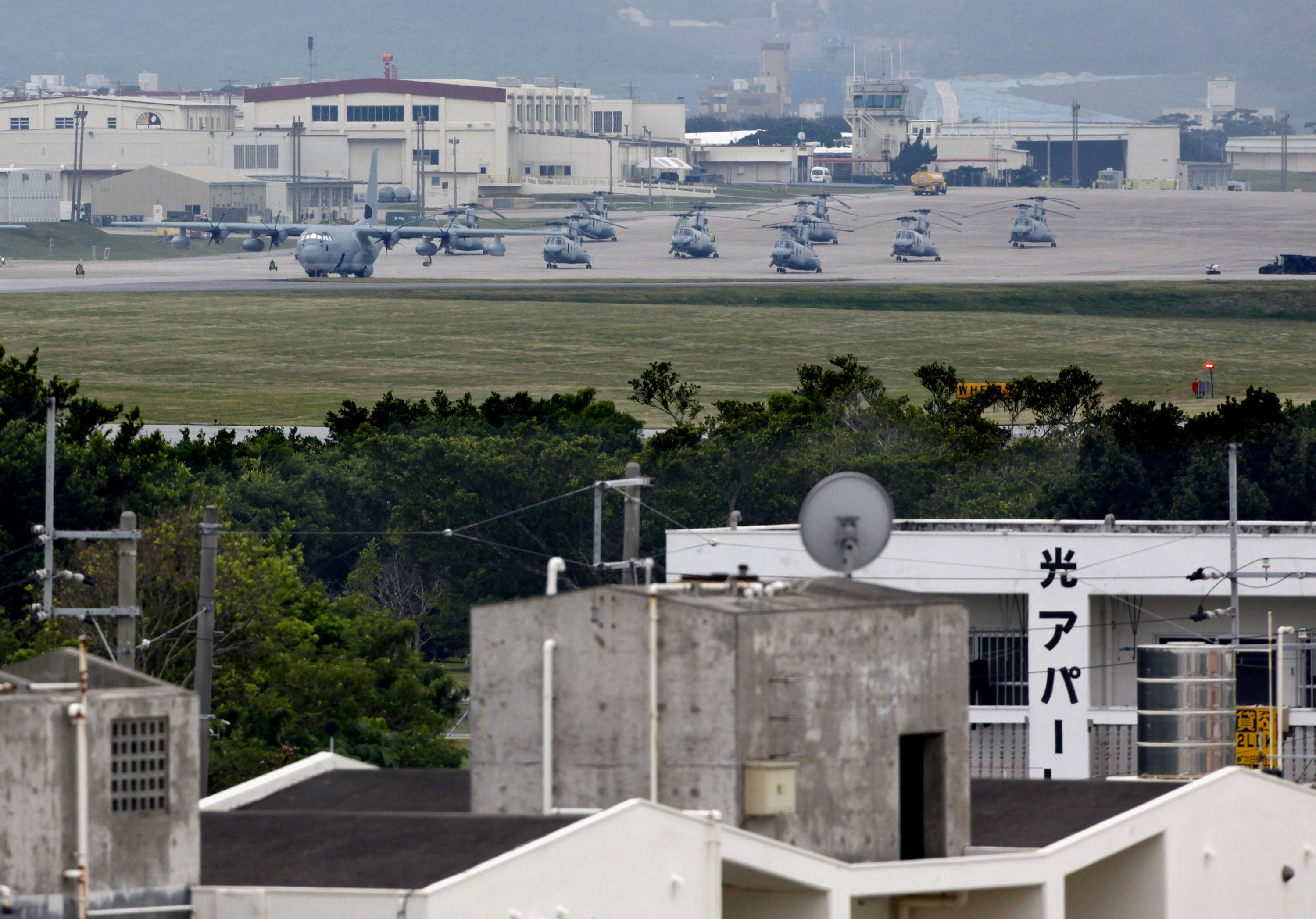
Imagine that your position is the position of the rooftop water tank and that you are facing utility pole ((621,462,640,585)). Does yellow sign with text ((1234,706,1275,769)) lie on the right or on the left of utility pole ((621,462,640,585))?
right

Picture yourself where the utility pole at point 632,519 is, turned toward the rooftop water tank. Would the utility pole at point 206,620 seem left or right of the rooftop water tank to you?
right

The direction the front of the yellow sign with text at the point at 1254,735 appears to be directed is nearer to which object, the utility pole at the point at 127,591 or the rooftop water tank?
the rooftop water tank

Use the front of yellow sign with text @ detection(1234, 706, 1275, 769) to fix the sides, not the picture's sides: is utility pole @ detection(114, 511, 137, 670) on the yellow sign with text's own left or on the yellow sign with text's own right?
on the yellow sign with text's own right

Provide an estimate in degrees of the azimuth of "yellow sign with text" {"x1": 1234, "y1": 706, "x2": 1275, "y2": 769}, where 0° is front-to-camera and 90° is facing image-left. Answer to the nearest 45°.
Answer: approximately 0°

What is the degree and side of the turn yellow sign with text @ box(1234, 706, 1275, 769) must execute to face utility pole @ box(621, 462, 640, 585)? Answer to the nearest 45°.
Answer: approximately 135° to its right
